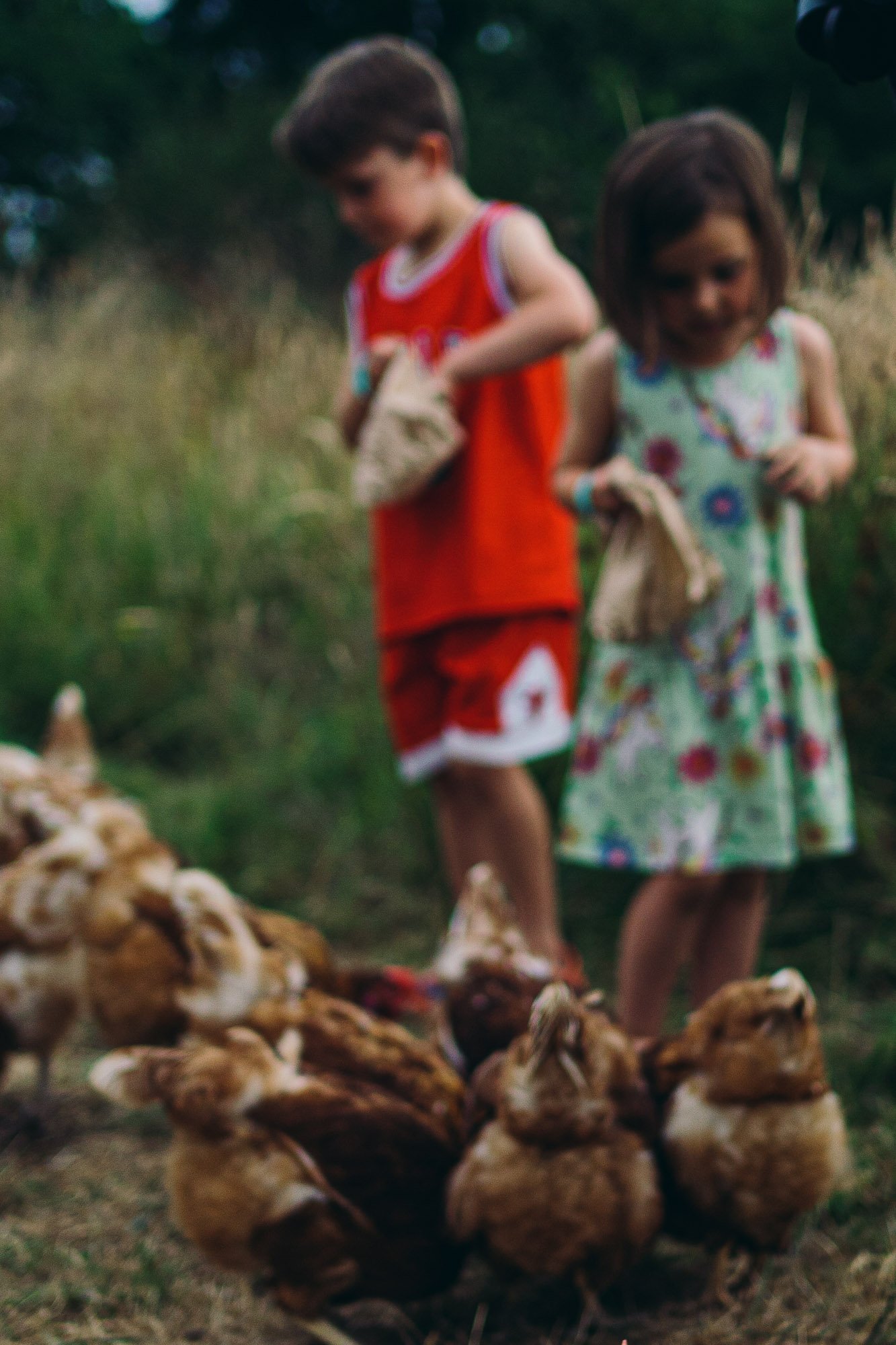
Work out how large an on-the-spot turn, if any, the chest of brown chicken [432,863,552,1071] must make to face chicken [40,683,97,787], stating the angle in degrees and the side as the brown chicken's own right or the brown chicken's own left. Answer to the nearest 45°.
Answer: approximately 45° to the brown chicken's own left

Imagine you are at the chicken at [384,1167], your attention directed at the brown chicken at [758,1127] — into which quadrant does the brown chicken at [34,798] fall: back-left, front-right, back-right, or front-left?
back-left

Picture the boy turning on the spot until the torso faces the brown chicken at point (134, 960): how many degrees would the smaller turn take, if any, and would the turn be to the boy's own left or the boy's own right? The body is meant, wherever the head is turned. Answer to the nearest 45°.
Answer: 0° — they already face it

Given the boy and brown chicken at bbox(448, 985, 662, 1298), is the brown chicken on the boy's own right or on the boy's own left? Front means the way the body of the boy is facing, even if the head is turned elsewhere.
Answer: on the boy's own left
